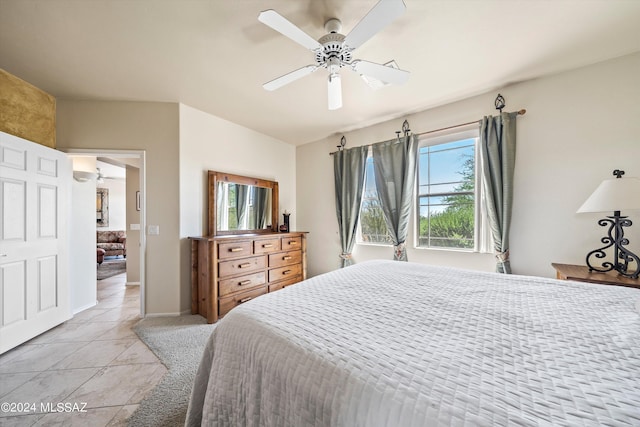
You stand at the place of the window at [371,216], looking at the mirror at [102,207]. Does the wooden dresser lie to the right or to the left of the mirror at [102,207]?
left

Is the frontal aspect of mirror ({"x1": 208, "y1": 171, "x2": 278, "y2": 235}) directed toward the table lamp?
yes

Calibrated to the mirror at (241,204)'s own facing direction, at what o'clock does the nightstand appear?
The nightstand is roughly at 12 o'clock from the mirror.

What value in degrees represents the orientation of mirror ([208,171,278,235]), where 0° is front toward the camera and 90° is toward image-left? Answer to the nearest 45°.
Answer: approximately 315°

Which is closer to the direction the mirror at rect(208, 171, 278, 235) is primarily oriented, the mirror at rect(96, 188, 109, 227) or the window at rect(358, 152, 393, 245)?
the window

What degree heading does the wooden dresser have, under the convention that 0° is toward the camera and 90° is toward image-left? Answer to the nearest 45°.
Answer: approximately 315°

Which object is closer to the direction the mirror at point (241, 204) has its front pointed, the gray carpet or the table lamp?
the table lamp

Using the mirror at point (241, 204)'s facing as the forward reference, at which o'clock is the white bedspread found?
The white bedspread is roughly at 1 o'clock from the mirror.
